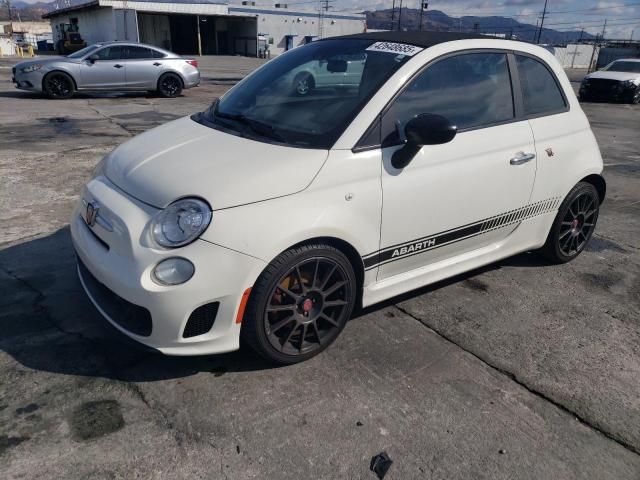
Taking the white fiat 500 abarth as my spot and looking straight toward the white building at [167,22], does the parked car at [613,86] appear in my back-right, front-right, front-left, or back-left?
front-right

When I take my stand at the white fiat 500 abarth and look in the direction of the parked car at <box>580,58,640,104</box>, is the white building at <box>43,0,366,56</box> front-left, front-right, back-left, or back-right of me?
front-left

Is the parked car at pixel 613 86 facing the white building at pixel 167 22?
no

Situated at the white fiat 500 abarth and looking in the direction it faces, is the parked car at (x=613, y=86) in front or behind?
behind

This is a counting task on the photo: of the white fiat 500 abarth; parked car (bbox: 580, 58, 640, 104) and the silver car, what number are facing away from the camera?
0

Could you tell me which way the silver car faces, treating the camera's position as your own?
facing to the left of the viewer

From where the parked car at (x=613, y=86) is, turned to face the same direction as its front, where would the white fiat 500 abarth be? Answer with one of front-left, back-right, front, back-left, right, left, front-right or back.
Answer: front-left

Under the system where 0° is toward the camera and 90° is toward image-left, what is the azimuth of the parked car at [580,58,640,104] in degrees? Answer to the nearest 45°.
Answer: approximately 45°

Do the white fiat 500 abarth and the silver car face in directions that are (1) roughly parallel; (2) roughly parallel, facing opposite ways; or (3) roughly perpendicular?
roughly parallel

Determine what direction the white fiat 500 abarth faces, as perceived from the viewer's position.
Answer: facing the viewer and to the left of the viewer

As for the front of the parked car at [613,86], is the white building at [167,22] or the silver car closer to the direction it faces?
the silver car

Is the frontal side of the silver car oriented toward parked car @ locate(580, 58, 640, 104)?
no

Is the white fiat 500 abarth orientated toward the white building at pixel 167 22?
no

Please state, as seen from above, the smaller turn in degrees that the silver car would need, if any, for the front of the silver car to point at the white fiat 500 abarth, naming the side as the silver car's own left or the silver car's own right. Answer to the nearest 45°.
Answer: approximately 90° to the silver car's own left
